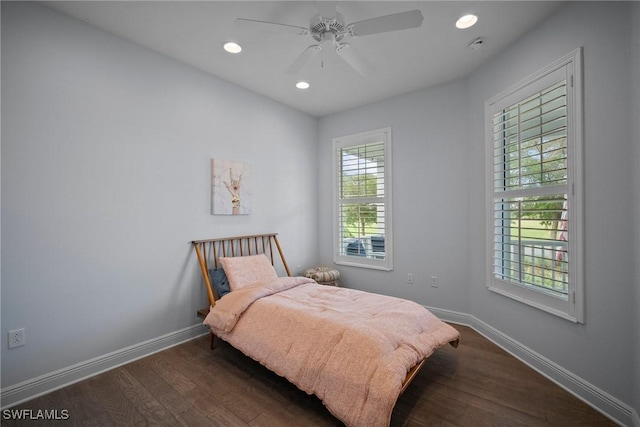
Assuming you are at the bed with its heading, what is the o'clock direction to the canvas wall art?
The canvas wall art is roughly at 6 o'clock from the bed.

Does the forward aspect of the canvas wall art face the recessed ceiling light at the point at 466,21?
yes

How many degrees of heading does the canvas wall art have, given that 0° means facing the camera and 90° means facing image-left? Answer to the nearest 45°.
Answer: approximately 315°

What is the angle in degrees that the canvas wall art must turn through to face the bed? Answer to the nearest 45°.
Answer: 0° — it already faces it

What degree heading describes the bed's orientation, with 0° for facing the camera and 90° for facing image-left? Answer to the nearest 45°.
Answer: approximately 315°

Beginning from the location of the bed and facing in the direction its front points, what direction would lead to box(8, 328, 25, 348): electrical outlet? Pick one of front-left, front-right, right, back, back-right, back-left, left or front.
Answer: back-right
